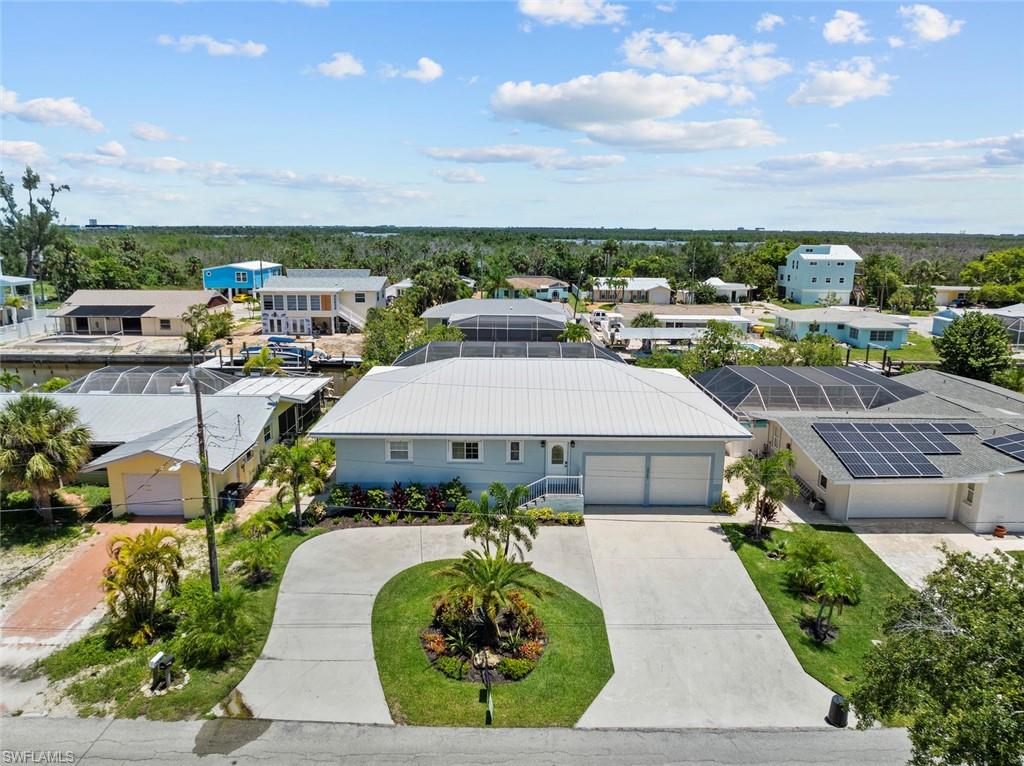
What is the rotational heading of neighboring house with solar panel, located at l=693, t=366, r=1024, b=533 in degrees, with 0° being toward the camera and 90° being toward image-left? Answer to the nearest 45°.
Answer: approximately 0°

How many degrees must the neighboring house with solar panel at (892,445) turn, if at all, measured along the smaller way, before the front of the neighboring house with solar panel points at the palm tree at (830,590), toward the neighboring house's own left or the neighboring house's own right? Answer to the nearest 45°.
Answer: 0° — it already faces it

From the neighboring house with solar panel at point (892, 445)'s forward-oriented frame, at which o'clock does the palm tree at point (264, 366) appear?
The palm tree is roughly at 3 o'clock from the neighboring house with solar panel.

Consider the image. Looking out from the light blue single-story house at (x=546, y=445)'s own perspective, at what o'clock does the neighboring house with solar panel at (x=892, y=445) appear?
The neighboring house with solar panel is roughly at 9 o'clock from the light blue single-story house.

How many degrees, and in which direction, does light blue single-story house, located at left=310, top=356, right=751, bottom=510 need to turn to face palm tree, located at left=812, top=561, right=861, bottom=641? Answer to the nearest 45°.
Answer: approximately 45° to its left

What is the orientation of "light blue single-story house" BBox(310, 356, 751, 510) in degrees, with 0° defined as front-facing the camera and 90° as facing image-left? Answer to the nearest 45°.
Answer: approximately 0°

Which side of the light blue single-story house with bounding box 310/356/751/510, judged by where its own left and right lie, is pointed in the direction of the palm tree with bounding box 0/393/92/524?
right

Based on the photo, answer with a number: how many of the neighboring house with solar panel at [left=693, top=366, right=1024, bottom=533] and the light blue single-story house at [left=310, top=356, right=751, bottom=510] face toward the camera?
2

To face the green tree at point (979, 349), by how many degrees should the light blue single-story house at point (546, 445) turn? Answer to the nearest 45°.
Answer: approximately 135° to its left

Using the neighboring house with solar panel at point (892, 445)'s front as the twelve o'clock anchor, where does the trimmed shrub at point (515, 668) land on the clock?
The trimmed shrub is roughly at 1 o'clock from the neighboring house with solar panel.

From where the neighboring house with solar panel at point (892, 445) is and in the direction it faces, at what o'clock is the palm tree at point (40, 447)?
The palm tree is roughly at 2 o'clock from the neighboring house with solar panel.

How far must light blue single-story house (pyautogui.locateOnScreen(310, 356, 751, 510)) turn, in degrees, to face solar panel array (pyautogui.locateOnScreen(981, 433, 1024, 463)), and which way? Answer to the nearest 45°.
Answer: approximately 90° to its left
